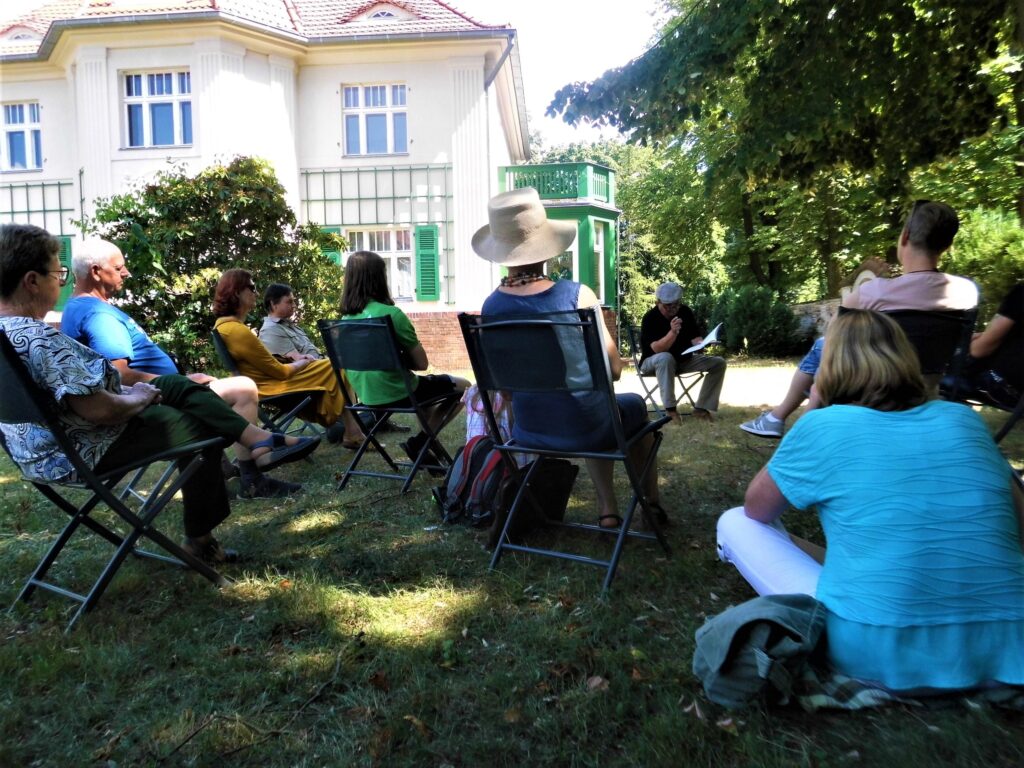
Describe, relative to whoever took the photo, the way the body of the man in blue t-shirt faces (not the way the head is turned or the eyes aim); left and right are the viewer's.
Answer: facing to the right of the viewer

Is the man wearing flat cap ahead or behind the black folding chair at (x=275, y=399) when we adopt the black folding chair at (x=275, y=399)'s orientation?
ahead

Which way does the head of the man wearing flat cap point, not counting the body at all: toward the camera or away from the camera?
toward the camera

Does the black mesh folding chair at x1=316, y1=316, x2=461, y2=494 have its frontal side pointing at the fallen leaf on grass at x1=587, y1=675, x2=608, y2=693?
no

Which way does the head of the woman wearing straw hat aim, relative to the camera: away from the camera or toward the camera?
away from the camera

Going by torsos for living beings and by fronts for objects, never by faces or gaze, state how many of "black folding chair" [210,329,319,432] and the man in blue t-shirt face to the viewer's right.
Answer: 2

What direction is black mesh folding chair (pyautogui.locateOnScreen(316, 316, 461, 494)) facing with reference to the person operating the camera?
facing away from the viewer and to the right of the viewer

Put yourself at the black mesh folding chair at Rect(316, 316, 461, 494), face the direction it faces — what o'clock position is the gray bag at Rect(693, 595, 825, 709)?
The gray bag is roughly at 4 o'clock from the black mesh folding chair.

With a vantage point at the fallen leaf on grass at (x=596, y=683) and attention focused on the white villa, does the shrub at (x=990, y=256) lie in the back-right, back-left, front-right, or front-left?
front-right

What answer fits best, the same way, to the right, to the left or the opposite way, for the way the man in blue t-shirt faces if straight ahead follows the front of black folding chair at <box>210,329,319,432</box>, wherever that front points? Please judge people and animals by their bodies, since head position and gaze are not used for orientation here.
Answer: the same way

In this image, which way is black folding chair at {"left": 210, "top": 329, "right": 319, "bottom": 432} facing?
to the viewer's right

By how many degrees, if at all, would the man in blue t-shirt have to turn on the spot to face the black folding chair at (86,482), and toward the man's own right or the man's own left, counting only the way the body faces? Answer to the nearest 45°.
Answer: approximately 90° to the man's own right

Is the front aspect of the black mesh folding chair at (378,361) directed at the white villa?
no

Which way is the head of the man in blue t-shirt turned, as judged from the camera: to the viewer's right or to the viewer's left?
to the viewer's right

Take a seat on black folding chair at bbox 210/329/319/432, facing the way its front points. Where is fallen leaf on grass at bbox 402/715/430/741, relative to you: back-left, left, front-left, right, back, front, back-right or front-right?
right

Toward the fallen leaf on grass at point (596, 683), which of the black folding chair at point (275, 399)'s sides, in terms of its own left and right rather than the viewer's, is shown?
right

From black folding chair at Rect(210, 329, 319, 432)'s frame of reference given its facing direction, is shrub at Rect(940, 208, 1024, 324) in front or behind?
in front

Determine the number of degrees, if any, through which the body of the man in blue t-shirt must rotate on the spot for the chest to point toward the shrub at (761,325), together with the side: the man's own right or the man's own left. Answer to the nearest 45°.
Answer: approximately 45° to the man's own left
